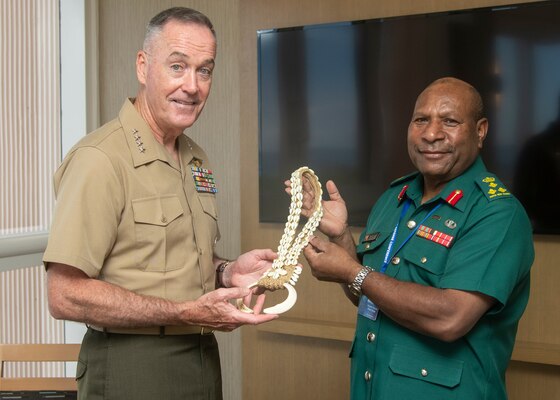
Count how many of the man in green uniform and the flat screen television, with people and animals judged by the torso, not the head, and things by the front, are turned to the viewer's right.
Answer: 0

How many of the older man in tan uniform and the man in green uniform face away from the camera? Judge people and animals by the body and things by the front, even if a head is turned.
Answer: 0

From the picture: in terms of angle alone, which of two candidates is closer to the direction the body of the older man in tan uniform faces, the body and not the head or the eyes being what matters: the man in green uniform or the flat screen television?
the man in green uniform

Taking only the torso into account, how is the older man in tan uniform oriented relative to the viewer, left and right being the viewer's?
facing the viewer and to the right of the viewer

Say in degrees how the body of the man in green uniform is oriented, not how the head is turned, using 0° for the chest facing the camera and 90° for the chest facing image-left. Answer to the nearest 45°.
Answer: approximately 45°

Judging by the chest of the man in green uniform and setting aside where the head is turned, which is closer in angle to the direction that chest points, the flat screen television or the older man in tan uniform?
the older man in tan uniform

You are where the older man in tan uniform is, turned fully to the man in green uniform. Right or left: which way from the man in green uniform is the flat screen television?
left

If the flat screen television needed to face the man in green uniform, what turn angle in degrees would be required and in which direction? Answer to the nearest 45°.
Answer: approximately 45° to its left

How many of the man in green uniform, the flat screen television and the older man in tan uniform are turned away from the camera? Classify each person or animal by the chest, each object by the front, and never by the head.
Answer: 0

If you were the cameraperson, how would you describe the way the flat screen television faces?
facing the viewer and to the left of the viewer

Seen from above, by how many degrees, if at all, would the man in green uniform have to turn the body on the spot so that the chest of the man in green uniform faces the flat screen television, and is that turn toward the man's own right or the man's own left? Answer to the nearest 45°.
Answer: approximately 135° to the man's own right

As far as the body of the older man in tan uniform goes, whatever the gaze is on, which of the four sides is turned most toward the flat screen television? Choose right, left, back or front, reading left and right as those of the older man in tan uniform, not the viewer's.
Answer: left

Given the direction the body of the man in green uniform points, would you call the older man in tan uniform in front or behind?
in front

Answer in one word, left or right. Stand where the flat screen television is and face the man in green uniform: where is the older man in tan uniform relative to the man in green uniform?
right

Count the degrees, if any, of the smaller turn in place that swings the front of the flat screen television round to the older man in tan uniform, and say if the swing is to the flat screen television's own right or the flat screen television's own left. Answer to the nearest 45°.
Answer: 0° — it already faces them
